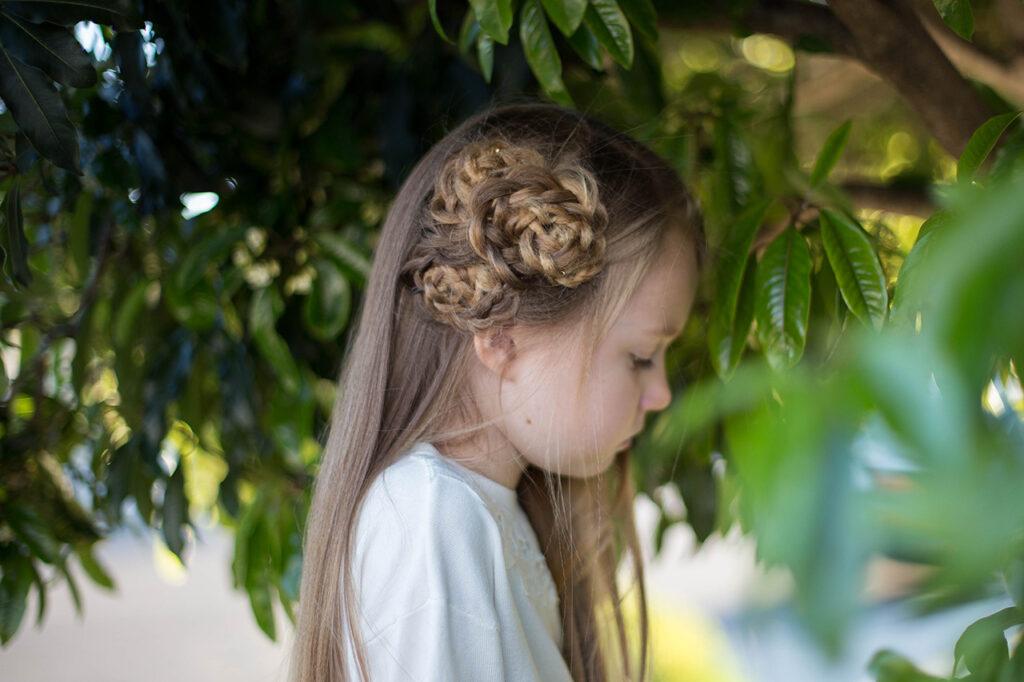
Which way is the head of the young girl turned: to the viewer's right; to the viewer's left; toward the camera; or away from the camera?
to the viewer's right

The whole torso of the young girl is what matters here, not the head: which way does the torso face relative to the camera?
to the viewer's right
